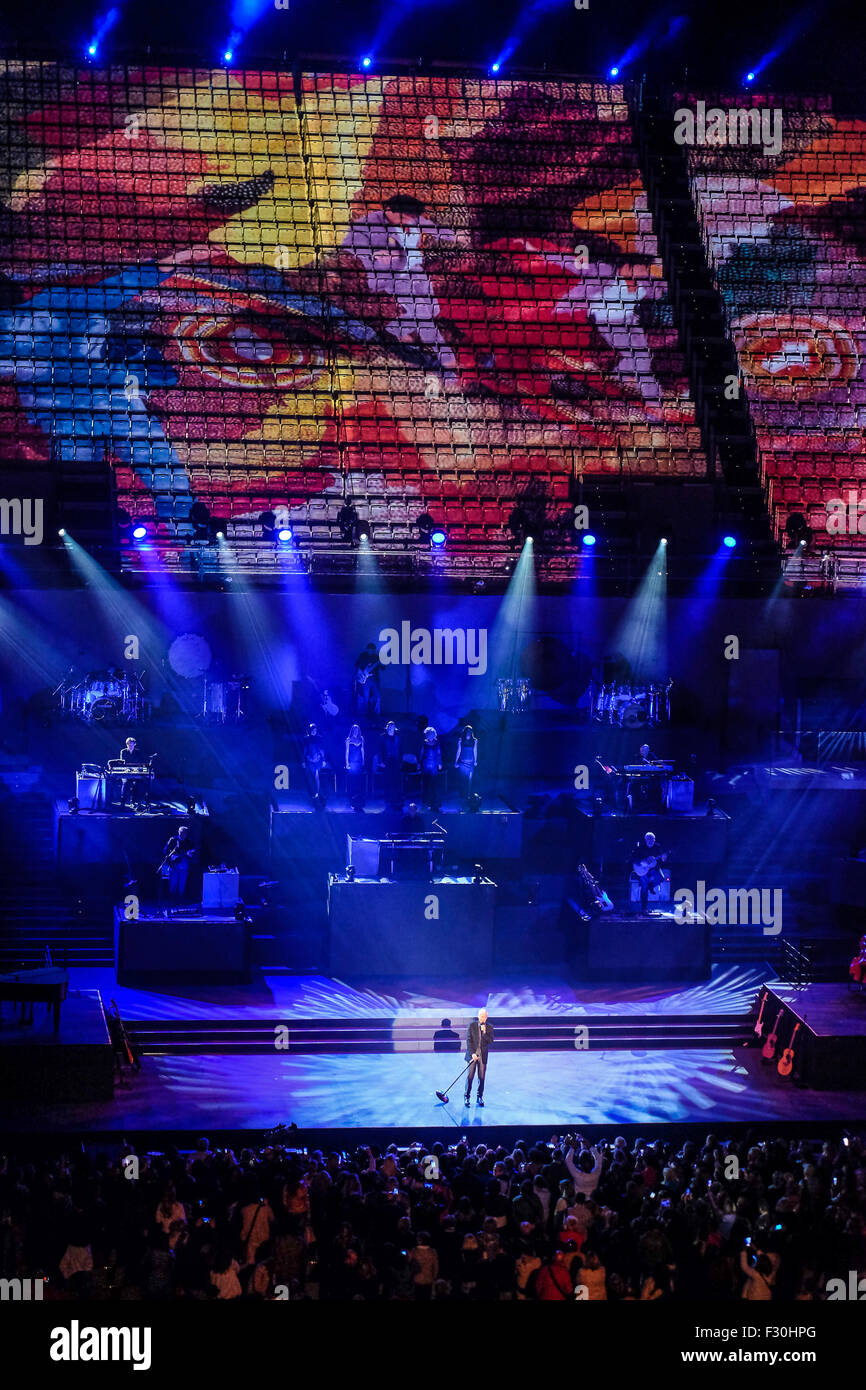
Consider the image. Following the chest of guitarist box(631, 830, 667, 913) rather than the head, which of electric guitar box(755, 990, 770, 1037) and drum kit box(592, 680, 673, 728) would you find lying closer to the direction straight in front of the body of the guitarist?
the electric guitar

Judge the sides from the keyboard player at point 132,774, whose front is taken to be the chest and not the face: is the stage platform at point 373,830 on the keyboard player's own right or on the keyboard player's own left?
on the keyboard player's own left

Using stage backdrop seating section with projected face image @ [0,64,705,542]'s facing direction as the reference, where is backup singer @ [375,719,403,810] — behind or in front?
in front

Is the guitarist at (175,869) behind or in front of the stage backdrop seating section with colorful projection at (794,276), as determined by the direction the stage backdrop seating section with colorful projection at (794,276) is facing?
in front

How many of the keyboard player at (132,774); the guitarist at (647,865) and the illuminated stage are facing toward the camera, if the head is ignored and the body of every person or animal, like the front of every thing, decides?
3

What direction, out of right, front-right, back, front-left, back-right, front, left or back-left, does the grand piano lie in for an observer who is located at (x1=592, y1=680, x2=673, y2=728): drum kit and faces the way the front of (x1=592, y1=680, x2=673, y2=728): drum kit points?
front-right

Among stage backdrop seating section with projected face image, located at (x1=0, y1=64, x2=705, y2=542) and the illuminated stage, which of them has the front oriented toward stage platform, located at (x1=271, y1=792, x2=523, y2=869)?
the stage backdrop seating section with projected face image

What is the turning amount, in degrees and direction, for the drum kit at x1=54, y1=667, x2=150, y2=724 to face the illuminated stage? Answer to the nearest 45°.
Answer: approximately 45° to its left

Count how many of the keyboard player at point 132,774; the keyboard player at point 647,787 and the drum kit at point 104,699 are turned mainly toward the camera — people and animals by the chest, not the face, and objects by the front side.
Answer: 3

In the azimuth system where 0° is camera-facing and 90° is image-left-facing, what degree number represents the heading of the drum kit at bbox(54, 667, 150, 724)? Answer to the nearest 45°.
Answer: approximately 0°
